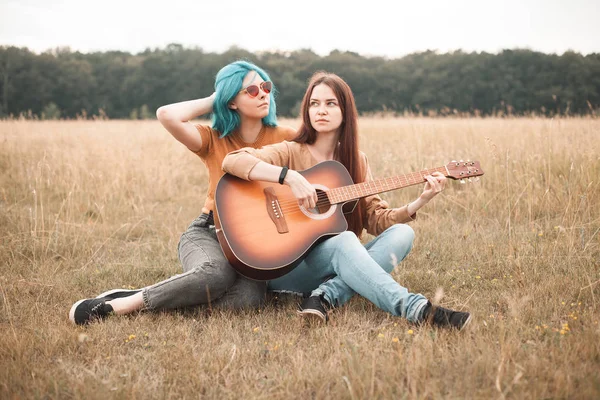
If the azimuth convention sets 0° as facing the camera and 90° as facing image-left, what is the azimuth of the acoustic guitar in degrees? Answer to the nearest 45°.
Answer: approximately 0°

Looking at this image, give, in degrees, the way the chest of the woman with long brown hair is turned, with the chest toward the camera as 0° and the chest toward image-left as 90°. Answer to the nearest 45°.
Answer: approximately 0°
